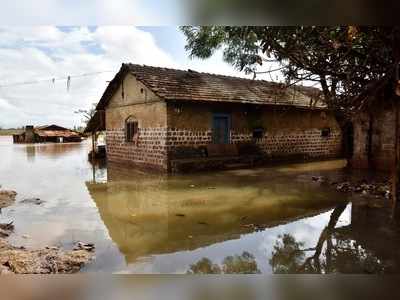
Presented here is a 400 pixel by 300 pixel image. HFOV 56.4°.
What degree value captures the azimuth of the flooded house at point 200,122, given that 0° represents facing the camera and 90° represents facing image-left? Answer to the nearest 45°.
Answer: approximately 315°

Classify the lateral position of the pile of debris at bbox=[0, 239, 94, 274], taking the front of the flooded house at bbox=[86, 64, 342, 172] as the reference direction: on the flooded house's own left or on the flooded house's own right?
on the flooded house's own right

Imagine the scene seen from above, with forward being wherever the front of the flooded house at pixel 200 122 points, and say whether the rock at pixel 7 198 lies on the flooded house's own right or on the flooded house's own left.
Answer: on the flooded house's own right

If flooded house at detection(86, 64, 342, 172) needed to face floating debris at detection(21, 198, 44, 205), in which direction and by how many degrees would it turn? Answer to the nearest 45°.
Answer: approximately 90° to its right

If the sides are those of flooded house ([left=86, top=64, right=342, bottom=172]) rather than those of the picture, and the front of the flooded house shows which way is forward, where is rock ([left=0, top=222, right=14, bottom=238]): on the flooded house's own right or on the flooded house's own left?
on the flooded house's own right

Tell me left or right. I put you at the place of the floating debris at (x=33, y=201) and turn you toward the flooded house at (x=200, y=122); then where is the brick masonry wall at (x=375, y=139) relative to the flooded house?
right

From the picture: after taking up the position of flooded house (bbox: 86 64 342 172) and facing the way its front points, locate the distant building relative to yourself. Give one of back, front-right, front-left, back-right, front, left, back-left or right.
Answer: back
